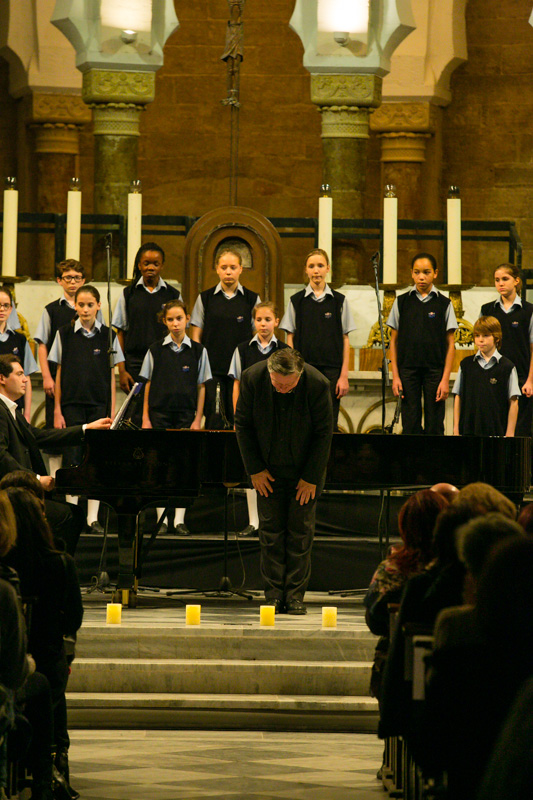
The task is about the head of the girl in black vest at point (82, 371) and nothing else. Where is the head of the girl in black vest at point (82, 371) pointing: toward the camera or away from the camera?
toward the camera

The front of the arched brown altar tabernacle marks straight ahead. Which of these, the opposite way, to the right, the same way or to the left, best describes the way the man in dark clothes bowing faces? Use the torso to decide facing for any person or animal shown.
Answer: the same way

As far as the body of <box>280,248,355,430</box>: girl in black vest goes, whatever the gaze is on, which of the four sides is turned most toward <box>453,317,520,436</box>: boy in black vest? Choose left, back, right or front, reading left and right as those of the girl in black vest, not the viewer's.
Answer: left

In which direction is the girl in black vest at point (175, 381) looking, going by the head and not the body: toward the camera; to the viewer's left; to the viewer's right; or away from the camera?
toward the camera

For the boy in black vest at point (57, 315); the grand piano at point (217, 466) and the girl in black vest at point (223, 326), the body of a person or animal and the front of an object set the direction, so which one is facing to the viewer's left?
the grand piano

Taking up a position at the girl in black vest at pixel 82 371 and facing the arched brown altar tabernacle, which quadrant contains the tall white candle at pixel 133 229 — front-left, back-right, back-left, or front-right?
front-left

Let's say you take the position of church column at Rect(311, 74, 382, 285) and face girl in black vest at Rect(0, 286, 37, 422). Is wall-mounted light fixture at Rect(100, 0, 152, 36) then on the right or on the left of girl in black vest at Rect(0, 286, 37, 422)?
right

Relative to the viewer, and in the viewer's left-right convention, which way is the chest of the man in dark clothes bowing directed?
facing the viewer

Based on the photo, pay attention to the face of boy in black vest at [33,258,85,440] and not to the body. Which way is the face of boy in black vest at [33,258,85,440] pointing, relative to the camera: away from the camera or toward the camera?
toward the camera

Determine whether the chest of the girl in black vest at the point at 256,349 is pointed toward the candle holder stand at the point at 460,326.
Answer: no

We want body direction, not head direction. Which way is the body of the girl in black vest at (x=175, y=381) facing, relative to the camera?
toward the camera

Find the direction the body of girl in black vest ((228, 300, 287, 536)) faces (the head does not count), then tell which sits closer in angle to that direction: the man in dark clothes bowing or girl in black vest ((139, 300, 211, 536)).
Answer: the man in dark clothes bowing

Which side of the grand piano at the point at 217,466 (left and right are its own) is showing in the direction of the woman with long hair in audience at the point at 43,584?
left

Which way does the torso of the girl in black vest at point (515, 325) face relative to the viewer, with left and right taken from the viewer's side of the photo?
facing the viewer and to the left of the viewer

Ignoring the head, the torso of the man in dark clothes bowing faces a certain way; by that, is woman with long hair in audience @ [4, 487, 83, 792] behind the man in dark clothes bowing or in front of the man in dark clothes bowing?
in front

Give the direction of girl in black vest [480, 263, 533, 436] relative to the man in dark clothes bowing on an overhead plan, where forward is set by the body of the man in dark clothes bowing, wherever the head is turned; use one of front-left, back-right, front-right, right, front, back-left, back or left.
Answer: back-left

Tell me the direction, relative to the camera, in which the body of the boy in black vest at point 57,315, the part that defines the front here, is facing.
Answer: toward the camera
